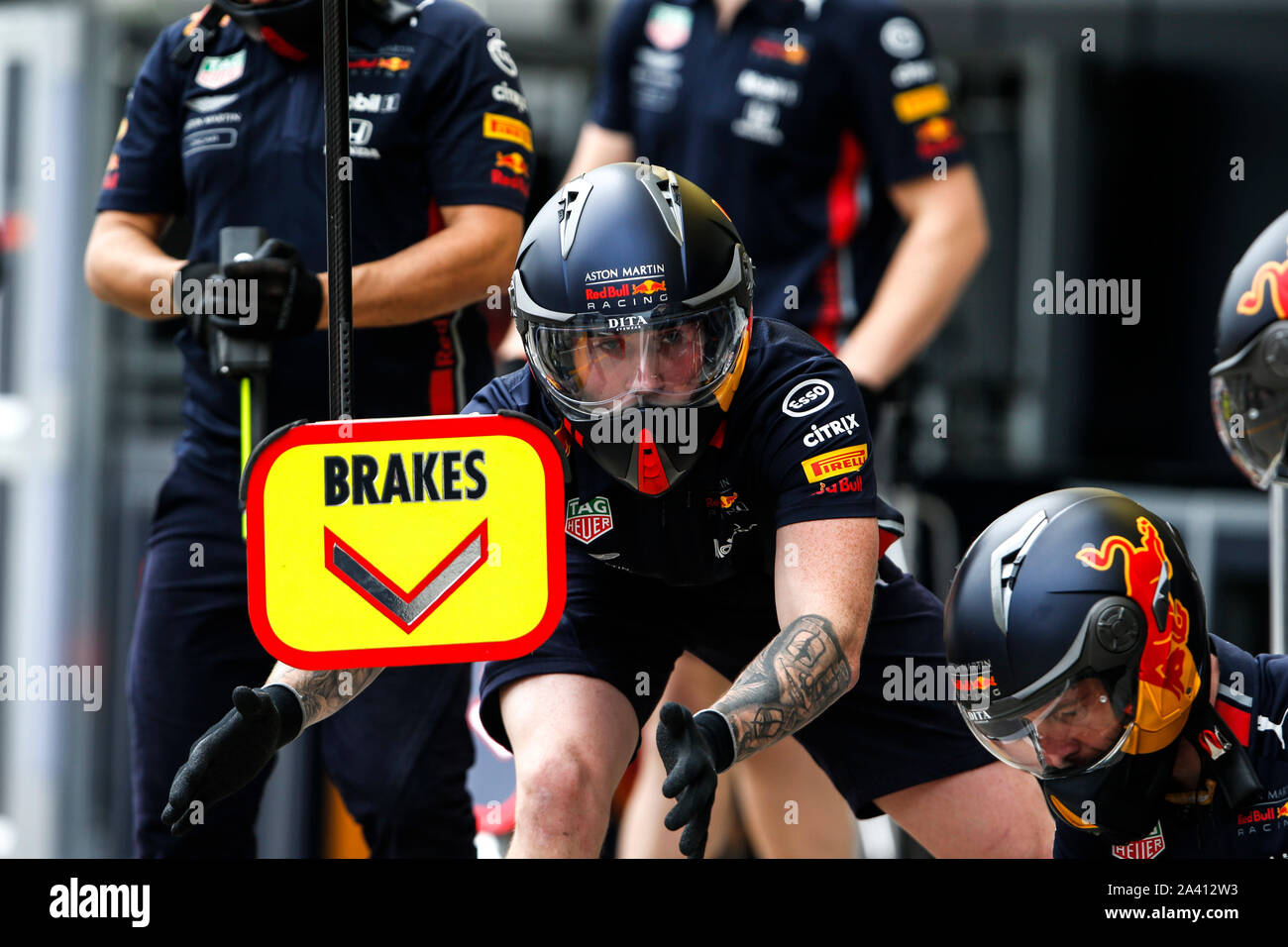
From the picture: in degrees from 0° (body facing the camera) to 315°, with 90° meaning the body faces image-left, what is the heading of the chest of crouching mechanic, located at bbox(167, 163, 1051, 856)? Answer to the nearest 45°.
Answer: approximately 0°

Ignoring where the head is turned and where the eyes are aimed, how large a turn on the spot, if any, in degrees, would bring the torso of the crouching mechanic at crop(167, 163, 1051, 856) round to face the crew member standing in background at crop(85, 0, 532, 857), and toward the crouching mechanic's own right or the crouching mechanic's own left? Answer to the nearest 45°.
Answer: approximately 135° to the crouching mechanic's own right

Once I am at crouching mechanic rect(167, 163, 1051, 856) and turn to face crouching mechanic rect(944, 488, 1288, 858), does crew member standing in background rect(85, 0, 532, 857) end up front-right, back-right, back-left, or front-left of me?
back-left

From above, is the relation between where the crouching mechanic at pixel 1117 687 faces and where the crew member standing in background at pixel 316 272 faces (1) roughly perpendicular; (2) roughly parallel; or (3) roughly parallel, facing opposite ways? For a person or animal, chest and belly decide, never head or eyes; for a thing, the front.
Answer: roughly perpendicular

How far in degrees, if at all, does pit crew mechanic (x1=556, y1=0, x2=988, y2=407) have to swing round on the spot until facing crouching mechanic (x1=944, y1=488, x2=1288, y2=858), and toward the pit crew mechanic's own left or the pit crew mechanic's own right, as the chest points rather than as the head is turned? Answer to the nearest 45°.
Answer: approximately 45° to the pit crew mechanic's own left

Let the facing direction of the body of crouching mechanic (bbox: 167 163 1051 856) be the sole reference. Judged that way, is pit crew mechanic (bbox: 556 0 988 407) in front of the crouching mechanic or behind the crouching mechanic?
behind

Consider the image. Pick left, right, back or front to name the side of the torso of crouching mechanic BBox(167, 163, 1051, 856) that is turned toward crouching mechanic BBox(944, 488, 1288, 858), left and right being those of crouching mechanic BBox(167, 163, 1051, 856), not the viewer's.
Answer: left

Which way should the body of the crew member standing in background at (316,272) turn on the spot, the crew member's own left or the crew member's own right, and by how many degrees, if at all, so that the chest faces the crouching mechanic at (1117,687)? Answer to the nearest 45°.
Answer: approximately 45° to the crew member's own left

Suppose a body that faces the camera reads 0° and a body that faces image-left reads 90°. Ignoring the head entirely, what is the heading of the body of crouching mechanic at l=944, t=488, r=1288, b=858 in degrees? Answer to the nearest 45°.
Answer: approximately 45°

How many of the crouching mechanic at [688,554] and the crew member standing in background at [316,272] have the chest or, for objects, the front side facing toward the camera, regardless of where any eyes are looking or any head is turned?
2
